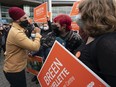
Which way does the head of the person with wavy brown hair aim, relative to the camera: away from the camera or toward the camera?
away from the camera

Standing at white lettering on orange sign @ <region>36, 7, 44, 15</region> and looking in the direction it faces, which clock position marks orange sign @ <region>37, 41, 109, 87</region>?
The orange sign is roughly at 12 o'clock from the white lettering on orange sign.

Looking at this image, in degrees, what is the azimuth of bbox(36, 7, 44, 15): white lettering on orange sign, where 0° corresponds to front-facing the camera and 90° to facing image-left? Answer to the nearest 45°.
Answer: approximately 0°

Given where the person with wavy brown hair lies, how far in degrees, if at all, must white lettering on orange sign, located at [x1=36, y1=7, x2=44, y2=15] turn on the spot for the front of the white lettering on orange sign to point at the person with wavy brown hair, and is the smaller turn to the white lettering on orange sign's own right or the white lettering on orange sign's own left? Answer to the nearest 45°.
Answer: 0° — it already faces them
